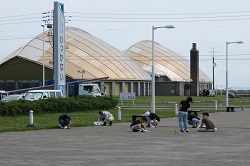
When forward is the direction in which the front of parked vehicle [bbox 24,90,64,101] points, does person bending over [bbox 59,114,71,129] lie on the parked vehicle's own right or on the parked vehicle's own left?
on the parked vehicle's own left

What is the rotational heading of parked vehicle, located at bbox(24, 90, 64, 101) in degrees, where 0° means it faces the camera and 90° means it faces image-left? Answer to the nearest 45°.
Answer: approximately 45°

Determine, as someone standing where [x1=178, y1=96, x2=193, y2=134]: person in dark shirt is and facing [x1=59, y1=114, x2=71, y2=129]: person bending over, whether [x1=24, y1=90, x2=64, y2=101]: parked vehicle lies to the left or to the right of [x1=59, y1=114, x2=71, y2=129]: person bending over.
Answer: right
